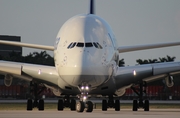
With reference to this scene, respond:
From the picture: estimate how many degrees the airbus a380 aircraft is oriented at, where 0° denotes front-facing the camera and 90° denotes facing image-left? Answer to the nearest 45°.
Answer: approximately 0°
